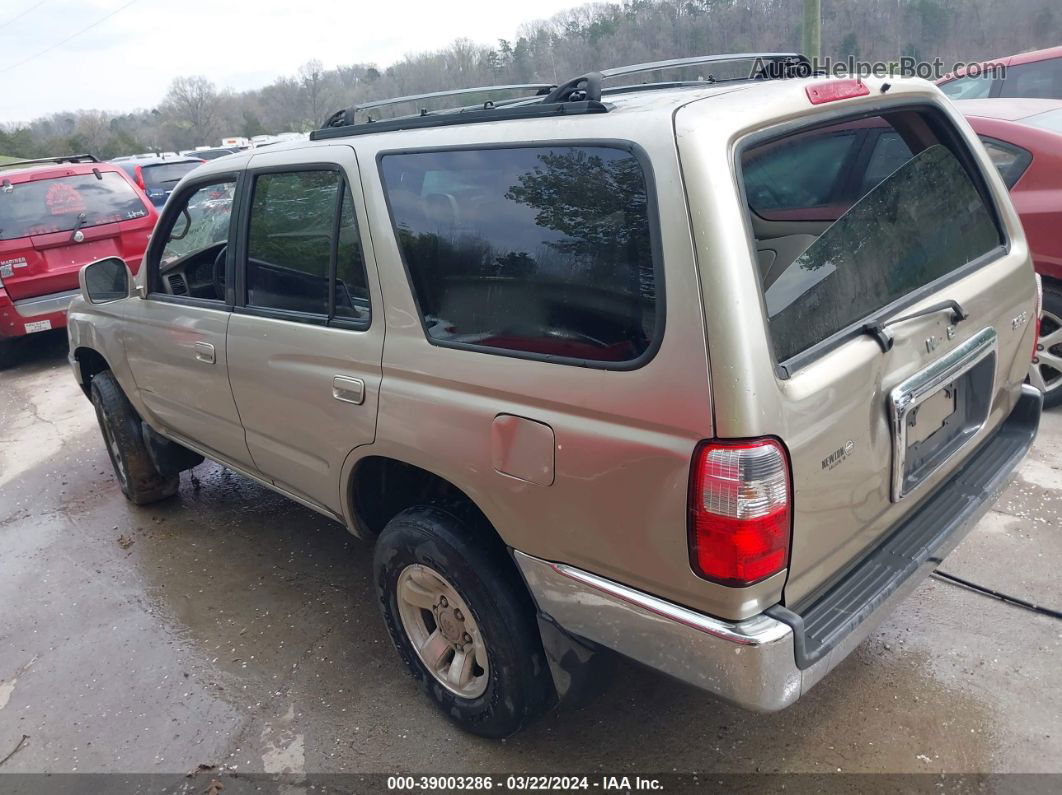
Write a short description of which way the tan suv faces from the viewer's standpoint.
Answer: facing away from the viewer and to the left of the viewer

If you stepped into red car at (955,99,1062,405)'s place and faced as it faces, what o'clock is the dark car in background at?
The dark car in background is roughly at 11 o'clock from the red car.

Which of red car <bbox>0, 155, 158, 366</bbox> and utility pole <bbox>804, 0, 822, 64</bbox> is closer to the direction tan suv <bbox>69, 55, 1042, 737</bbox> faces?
the red car

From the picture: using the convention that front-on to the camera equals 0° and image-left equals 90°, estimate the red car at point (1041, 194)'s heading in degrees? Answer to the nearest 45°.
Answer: approximately 135°

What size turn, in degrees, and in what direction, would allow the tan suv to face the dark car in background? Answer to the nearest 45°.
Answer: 0° — it already faces it

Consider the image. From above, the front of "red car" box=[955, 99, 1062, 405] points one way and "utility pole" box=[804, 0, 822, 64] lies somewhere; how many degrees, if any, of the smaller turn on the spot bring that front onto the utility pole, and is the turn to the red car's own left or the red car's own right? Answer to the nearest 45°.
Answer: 0° — it already faces it

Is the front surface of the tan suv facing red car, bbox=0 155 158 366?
yes

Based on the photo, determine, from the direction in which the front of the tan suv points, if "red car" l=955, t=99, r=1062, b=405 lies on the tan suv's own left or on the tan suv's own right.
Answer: on the tan suv's own right

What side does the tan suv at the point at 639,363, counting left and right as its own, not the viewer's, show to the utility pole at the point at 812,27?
right

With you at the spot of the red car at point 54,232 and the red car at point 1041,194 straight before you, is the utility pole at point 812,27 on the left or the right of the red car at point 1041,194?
left

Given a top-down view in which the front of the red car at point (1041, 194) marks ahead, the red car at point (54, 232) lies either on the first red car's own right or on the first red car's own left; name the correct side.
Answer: on the first red car's own left

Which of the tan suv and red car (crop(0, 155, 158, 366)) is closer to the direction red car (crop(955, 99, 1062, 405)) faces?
the red car
